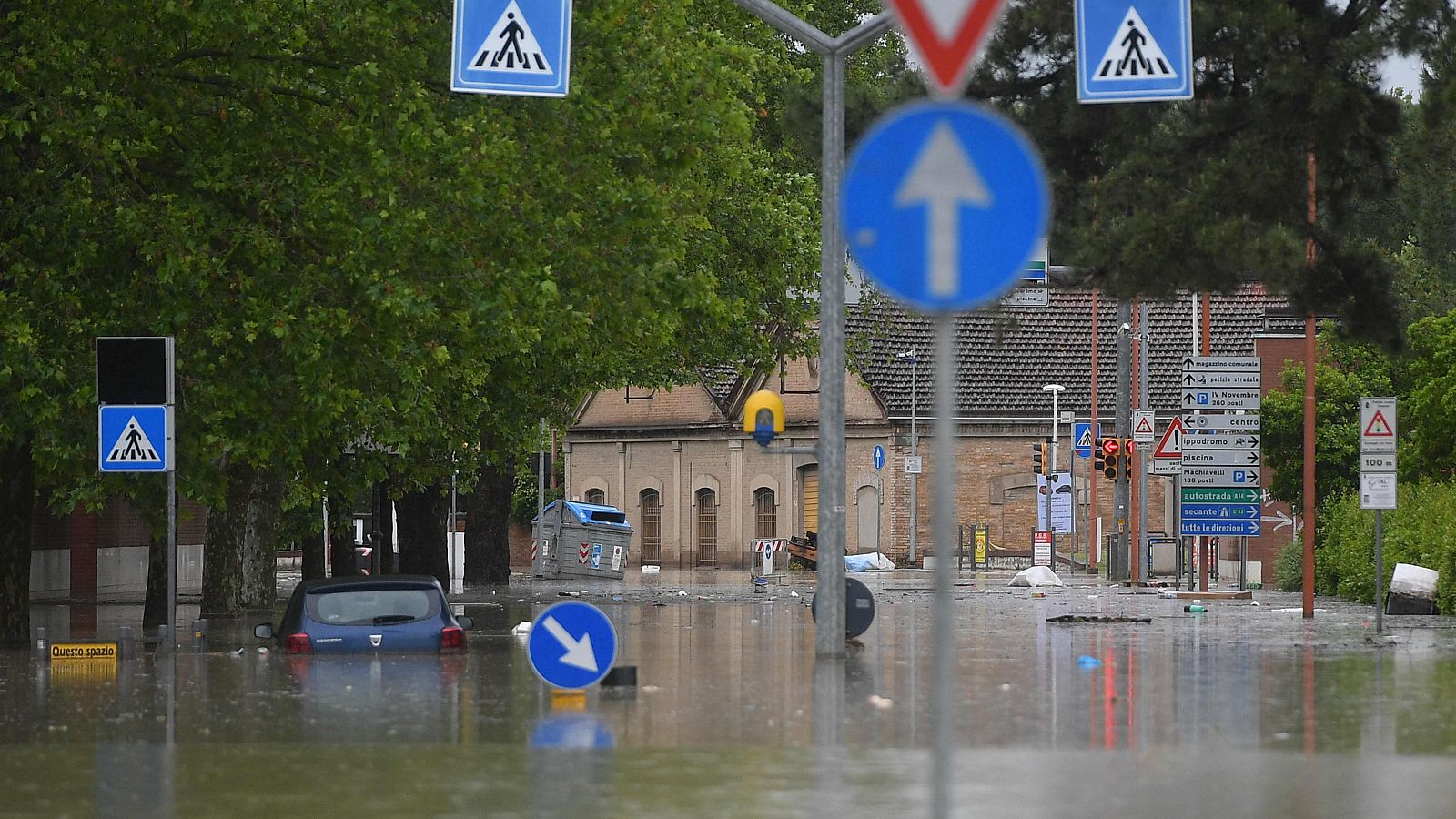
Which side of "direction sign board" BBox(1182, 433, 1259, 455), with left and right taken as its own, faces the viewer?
front

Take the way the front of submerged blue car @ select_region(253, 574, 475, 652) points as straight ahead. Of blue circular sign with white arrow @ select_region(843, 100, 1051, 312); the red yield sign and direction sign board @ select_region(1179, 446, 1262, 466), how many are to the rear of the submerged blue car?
2

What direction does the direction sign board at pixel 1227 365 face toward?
toward the camera

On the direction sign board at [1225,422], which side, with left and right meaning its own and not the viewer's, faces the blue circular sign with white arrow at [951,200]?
front

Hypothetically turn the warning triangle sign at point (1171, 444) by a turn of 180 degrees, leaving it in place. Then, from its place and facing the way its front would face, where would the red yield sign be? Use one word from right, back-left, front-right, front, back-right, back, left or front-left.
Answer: back

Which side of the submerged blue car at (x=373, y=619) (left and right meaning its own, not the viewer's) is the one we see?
back

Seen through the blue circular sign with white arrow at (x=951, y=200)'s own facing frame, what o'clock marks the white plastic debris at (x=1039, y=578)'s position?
The white plastic debris is roughly at 6 o'clock from the blue circular sign with white arrow.

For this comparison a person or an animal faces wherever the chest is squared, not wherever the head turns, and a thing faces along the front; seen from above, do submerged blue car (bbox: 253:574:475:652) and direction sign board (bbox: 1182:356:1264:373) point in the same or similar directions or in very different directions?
very different directions

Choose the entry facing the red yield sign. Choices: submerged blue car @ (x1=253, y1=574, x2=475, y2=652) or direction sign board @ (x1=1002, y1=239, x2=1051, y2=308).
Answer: the direction sign board

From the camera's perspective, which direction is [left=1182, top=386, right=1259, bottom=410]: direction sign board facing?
toward the camera
